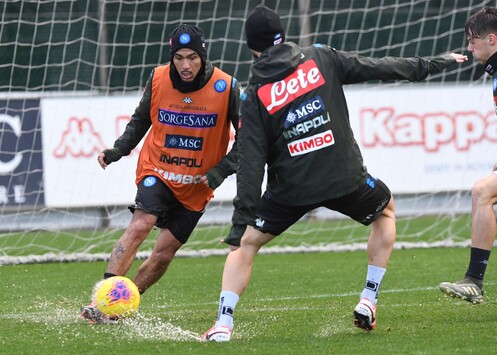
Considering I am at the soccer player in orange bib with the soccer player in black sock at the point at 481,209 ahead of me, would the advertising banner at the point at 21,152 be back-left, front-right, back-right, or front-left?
back-left

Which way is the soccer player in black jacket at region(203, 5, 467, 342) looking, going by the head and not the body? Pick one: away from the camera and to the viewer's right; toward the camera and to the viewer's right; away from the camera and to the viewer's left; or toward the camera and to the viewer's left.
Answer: away from the camera and to the viewer's left

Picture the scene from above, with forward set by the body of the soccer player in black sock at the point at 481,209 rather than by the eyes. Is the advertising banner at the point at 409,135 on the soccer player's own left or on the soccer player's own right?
on the soccer player's own right

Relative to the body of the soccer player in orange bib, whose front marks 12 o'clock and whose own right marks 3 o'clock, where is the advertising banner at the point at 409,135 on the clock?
The advertising banner is roughly at 7 o'clock from the soccer player in orange bib.

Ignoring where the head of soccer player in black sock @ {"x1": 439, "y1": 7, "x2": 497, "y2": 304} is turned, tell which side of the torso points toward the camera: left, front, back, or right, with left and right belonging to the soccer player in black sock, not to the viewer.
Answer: left

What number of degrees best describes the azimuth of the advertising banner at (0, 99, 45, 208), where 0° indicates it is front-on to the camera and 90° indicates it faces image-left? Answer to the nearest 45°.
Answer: approximately 0°

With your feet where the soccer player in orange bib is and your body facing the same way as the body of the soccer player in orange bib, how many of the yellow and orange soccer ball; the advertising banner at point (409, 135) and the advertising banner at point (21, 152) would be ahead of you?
1

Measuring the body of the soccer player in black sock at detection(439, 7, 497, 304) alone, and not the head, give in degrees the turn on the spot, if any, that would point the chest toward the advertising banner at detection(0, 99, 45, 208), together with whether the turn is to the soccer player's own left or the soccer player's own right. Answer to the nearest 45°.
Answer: approximately 45° to the soccer player's own right

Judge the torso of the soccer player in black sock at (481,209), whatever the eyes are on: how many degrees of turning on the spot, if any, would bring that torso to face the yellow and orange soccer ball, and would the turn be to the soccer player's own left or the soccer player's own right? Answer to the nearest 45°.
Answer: approximately 45° to the soccer player's own left

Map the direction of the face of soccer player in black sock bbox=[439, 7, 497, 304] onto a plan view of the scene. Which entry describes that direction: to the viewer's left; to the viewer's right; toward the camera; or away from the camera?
to the viewer's left
